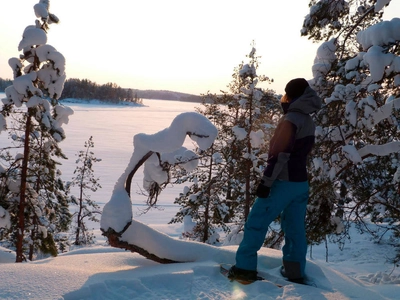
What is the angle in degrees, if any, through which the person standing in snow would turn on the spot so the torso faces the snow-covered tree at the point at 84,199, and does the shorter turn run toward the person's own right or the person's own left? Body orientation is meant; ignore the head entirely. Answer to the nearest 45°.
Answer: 0° — they already face it

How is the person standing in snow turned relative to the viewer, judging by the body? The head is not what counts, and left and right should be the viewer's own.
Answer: facing away from the viewer and to the left of the viewer

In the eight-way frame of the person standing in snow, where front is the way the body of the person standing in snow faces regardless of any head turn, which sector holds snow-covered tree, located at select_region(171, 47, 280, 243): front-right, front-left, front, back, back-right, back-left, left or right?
front-right

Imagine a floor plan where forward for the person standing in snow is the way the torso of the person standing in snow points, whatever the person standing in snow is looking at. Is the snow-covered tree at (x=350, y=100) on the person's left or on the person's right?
on the person's right

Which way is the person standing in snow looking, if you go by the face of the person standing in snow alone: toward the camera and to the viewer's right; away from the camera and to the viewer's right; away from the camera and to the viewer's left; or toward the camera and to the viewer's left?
away from the camera and to the viewer's left

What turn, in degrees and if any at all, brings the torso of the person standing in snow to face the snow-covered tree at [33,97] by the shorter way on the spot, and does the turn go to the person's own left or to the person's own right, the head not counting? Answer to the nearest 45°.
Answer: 0° — they already face it

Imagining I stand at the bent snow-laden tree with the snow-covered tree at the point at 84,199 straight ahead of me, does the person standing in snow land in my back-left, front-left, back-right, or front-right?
back-right
